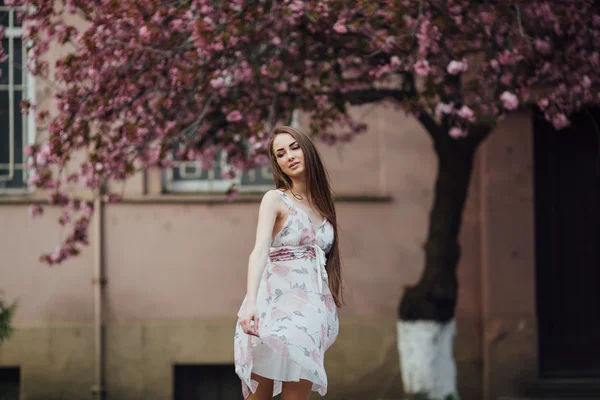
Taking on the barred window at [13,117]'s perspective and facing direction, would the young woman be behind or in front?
in front

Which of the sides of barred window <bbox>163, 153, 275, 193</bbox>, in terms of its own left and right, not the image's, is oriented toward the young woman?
front

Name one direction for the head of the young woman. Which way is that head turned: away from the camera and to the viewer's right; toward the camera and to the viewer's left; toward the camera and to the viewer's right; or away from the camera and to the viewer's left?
toward the camera and to the viewer's left

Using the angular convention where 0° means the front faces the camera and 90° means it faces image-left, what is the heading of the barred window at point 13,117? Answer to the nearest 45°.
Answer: approximately 0°

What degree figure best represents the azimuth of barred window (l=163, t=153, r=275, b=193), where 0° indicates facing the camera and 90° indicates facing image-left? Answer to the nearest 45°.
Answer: approximately 0°

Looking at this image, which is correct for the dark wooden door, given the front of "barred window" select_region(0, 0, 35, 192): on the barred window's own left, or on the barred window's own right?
on the barred window's own left

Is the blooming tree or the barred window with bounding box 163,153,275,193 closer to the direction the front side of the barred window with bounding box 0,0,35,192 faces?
the blooming tree

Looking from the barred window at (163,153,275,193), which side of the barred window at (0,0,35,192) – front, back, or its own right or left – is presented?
left
